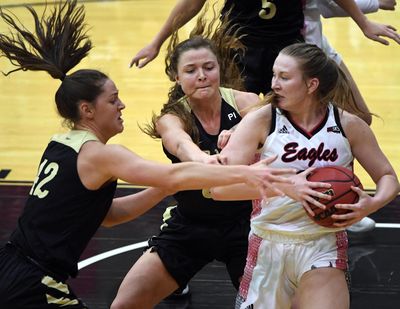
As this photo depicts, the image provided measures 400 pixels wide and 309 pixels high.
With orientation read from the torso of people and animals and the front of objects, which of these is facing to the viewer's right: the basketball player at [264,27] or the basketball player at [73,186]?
the basketball player at [73,186]

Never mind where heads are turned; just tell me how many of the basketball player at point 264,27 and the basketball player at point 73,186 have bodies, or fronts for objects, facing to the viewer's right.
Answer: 1

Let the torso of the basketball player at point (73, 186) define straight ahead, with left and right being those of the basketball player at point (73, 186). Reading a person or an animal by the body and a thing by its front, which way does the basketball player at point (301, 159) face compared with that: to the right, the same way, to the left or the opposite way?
to the right

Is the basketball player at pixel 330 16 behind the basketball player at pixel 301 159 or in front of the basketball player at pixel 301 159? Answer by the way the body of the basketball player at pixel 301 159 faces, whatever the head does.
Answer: behind

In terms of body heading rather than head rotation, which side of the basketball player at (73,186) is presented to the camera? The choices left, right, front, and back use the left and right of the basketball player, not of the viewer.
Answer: right
